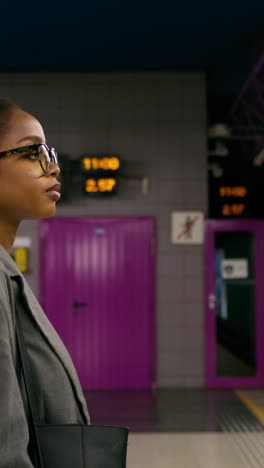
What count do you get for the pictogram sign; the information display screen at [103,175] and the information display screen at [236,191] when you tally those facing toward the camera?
3

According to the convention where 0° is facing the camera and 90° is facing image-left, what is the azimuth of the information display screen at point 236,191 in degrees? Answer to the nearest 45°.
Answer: approximately 0°

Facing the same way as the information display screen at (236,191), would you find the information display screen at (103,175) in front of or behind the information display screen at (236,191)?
in front

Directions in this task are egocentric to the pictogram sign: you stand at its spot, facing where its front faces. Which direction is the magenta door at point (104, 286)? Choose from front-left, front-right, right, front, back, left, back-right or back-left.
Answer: right

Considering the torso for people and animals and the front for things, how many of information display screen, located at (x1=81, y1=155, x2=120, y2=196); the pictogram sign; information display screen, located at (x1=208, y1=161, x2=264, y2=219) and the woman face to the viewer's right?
1

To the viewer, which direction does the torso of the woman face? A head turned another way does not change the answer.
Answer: to the viewer's right

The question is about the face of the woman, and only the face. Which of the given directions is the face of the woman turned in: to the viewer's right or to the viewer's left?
to the viewer's right

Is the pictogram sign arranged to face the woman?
yes

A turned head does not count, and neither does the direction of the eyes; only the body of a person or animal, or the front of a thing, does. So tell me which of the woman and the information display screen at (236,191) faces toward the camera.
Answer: the information display screen

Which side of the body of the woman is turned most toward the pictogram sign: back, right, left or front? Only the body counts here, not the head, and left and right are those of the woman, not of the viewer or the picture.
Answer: left

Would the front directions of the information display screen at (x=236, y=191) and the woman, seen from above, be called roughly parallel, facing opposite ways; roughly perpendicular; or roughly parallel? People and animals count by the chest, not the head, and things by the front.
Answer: roughly perpendicular

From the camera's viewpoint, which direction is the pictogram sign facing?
toward the camera

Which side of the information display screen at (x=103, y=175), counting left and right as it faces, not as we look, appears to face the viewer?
front
